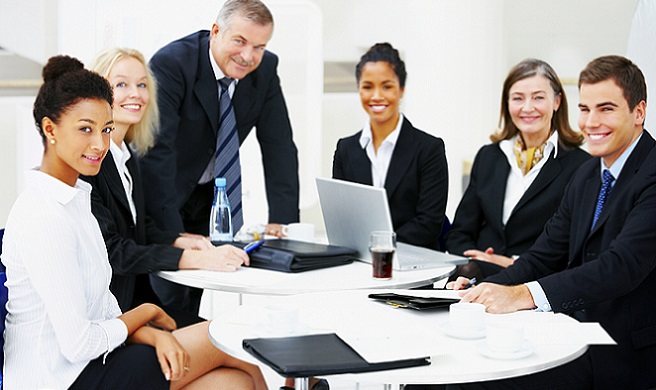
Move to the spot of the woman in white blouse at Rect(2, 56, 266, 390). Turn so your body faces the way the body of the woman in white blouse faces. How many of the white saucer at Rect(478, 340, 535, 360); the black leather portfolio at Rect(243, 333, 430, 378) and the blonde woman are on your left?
1

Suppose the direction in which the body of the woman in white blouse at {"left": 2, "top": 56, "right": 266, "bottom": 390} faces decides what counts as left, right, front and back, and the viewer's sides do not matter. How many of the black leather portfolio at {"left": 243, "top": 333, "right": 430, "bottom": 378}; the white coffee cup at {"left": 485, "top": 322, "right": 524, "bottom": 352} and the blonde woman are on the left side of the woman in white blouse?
1

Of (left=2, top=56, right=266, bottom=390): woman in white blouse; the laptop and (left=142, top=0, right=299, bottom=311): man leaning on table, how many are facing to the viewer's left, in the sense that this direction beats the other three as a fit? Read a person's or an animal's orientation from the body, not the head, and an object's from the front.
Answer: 0

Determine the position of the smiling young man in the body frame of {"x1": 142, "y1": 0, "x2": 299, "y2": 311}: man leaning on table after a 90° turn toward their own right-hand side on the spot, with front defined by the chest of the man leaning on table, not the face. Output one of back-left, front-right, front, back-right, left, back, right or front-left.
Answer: left

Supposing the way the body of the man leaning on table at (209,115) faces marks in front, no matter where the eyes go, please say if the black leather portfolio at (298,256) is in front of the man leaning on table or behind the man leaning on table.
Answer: in front

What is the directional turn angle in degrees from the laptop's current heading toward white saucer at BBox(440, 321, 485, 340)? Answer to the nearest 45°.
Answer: approximately 135° to its right

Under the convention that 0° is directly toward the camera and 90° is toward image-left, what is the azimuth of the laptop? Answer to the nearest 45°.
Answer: approximately 225°

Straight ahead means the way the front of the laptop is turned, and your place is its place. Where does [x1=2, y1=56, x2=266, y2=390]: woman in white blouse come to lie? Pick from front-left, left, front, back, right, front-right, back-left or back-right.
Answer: back

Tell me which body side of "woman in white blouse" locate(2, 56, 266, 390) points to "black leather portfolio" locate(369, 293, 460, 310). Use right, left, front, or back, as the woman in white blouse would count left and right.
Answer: front

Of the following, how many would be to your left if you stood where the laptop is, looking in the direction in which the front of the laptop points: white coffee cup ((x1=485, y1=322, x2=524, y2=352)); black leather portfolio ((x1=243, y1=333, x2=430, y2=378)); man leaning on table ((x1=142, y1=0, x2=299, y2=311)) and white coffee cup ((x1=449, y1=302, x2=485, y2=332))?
1

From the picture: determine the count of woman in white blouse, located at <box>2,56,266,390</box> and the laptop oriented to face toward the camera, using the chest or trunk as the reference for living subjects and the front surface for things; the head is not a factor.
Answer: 0

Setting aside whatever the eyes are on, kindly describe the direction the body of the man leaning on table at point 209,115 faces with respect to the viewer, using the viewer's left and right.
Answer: facing the viewer and to the right of the viewer

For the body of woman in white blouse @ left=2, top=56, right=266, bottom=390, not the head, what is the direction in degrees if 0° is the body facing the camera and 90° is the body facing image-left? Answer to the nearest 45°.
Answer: approximately 270°
